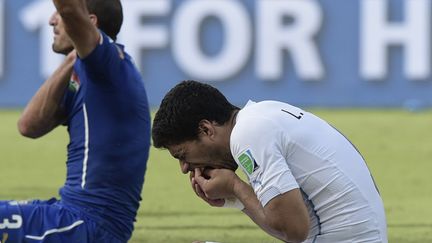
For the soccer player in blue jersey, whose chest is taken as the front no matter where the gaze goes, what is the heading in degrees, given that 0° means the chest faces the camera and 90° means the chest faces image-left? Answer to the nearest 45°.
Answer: approximately 90°

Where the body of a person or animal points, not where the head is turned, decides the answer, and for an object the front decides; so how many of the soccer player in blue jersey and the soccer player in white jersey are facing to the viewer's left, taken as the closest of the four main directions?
2

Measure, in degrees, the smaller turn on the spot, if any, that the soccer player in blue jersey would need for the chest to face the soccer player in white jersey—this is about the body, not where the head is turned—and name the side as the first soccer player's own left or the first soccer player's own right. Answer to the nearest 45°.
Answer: approximately 135° to the first soccer player's own left

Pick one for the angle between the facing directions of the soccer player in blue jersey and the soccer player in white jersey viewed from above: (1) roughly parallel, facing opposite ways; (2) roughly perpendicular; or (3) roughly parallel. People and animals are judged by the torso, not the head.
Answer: roughly parallel

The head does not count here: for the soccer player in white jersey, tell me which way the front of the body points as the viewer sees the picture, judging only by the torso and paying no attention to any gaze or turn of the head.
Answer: to the viewer's left

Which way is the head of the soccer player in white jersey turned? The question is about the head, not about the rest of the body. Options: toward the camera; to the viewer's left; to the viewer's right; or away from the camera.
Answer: to the viewer's left
